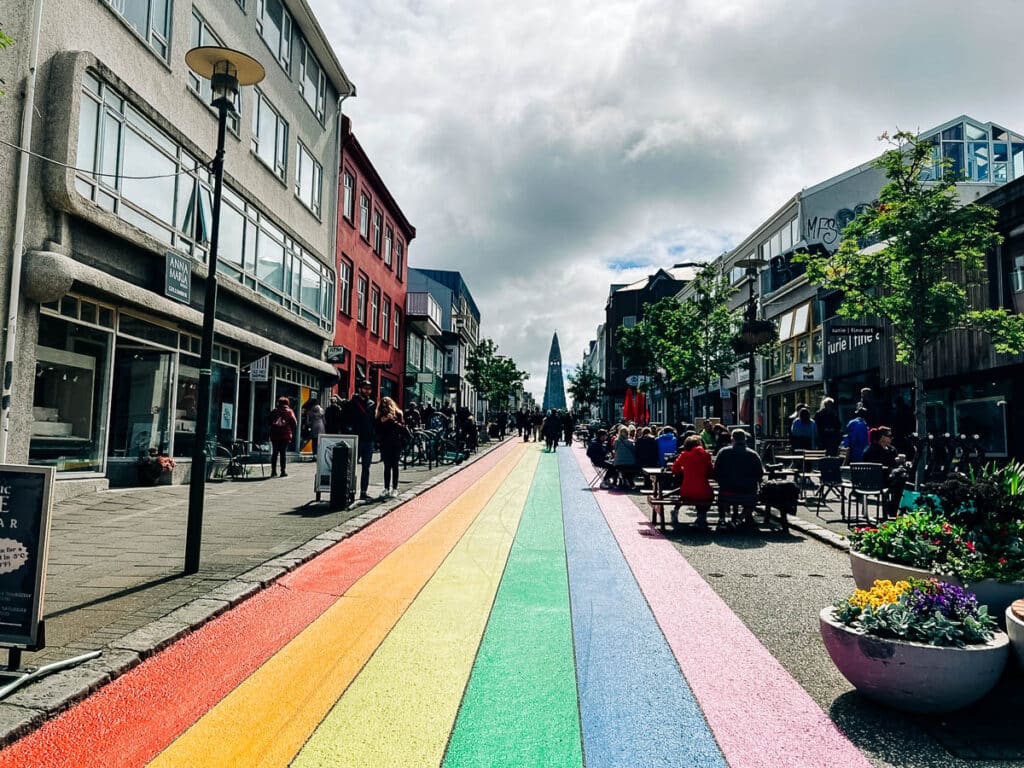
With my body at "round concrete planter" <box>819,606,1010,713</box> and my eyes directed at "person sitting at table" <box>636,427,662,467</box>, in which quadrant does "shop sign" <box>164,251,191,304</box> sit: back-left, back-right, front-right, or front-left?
front-left

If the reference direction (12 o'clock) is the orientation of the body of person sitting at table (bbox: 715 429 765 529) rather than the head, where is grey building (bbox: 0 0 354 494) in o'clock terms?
The grey building is roughly at 9 o'clock from the person sitting at table.

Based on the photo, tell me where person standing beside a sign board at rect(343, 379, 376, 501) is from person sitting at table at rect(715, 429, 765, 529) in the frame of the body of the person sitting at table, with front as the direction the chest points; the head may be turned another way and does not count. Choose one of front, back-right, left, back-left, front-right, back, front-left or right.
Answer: left

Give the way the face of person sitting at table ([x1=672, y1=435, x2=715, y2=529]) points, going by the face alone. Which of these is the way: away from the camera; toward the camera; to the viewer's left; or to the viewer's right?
away from the camera

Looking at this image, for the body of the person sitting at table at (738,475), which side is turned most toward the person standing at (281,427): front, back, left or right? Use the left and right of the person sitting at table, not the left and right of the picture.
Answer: left

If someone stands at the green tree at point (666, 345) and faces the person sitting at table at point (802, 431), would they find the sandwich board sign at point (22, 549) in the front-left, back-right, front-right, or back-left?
front-right

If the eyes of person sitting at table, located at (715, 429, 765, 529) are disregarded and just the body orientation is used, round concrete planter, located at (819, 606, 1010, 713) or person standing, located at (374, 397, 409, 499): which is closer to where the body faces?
the person standing

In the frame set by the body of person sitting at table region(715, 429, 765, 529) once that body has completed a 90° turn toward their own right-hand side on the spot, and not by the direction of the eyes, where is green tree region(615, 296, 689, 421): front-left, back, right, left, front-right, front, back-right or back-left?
left

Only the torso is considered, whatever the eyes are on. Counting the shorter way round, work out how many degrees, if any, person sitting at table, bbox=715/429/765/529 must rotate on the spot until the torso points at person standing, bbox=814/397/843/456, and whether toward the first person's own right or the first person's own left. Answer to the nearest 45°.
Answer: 0° — they already face them

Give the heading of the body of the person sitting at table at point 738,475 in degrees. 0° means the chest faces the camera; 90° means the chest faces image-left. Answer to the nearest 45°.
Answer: approximately 180°

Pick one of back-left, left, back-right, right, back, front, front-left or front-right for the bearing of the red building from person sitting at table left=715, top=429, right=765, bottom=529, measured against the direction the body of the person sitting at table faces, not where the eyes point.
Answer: front-left
